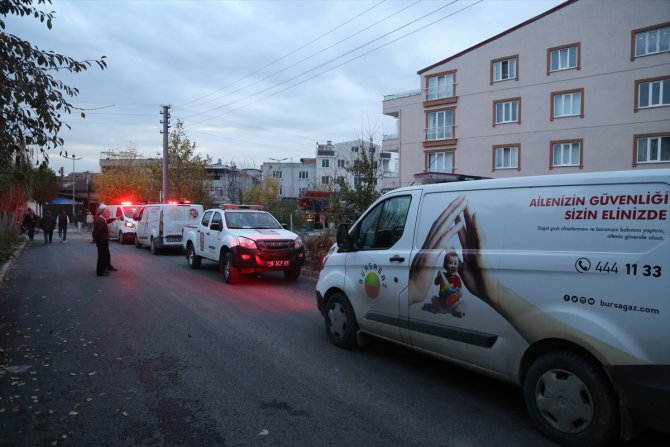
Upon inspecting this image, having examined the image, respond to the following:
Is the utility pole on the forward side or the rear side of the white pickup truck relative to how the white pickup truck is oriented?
on the rear side

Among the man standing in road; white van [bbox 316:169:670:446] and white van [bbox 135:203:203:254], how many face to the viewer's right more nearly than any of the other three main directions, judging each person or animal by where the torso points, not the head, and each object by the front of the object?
1

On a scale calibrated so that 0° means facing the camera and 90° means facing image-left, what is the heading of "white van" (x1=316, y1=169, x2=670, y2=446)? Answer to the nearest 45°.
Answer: approximately 135°

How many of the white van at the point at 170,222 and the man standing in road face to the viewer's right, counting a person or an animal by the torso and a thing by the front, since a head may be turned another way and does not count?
1

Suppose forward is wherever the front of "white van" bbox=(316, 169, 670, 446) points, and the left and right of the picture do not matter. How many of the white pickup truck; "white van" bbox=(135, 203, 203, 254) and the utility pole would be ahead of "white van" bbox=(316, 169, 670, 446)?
3

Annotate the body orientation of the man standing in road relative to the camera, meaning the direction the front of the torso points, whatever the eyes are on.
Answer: to the viewer's right

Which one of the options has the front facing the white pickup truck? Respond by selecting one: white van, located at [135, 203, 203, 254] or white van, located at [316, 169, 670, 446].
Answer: white van, located at [316, 169, 670, 446]

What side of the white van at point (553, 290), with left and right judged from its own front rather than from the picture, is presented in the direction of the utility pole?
front

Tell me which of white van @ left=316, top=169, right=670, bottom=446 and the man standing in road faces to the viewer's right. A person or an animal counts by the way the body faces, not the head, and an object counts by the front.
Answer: the man standing in road

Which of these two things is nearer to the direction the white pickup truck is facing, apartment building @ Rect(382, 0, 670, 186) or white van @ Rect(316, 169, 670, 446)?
the white van

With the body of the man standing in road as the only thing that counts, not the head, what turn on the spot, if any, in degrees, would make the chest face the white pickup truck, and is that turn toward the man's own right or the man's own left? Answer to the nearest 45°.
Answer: approximately 45° to the man's own right

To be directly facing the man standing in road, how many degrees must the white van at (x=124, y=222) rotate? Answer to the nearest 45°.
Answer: approximately 45° to its right

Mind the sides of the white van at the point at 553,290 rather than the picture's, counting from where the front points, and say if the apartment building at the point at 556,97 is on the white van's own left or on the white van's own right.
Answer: on the white van's own right

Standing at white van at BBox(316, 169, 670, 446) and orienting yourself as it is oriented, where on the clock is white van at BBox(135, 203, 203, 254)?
white van at BBox(135, 203, 203, 254) is roughly at 12 o'clock from white van at BBox(316, 169, 670, 446).
